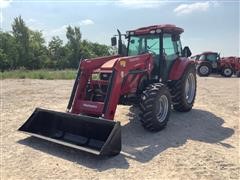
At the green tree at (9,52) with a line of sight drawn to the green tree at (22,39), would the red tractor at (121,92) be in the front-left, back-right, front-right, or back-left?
back-right

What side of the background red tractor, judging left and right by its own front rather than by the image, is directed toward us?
right

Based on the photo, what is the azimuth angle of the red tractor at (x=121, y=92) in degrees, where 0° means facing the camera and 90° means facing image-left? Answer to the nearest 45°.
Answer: approximately 45°

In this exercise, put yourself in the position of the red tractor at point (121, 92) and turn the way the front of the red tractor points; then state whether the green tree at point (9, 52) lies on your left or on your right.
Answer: on your right

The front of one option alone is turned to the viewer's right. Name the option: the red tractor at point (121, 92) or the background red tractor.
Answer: the background red tractor

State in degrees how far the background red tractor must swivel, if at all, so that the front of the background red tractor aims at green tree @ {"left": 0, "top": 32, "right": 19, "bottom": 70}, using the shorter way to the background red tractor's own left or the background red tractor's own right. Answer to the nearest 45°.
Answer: approximately 135° to the background red tractor's own left

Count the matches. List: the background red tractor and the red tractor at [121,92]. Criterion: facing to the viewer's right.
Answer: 1
